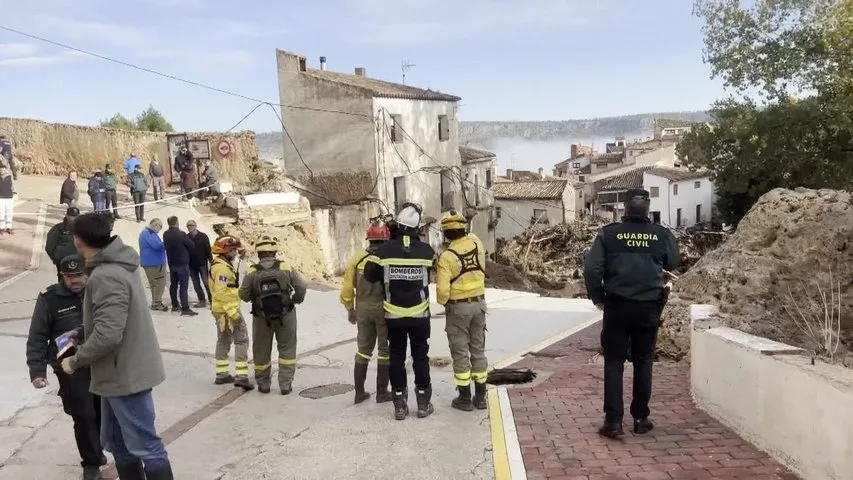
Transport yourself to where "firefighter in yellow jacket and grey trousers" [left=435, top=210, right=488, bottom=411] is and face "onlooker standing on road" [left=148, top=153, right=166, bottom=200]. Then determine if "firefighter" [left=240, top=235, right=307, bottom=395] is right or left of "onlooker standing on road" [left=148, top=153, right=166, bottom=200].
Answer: left

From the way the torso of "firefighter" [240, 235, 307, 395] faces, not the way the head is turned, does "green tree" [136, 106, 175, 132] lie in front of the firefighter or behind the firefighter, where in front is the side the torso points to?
in front

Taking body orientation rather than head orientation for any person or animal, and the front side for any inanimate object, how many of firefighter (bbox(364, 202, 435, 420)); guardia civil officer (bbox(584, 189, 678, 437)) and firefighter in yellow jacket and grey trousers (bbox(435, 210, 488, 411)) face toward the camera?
0

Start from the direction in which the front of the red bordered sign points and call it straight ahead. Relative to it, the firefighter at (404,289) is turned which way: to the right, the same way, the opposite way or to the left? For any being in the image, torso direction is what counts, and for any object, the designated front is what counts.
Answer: the opposite way

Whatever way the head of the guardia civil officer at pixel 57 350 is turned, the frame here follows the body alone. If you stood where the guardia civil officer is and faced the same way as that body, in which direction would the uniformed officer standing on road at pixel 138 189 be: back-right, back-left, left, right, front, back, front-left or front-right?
back-left

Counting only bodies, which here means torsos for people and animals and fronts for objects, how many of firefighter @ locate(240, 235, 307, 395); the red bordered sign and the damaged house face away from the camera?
1

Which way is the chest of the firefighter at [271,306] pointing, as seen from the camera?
away from the camera

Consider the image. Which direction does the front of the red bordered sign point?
toward the camera

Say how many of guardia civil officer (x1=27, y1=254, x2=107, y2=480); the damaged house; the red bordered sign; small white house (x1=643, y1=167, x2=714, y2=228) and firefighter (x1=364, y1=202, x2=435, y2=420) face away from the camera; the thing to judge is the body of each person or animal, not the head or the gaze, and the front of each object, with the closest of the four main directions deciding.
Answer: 1

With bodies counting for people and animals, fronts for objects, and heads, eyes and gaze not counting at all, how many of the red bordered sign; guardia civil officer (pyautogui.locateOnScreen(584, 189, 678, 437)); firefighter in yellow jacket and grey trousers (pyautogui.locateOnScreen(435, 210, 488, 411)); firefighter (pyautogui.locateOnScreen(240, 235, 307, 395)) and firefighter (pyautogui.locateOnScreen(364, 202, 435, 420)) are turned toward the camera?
1

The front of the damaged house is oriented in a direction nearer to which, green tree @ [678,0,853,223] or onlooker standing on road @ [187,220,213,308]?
the green tree

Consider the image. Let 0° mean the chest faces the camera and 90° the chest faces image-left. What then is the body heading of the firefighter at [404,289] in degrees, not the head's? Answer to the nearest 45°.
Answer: approximately 180°

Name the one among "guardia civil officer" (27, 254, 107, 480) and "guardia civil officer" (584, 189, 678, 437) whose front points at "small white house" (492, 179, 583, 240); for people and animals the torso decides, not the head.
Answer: "guardia civil officer" (584, 189, 678, 437)

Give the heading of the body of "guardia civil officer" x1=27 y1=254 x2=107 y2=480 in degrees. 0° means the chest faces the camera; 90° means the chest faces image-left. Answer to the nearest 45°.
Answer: approximately 315°

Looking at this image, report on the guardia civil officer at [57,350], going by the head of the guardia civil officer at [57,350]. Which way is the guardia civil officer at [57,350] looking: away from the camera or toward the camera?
toward the camera

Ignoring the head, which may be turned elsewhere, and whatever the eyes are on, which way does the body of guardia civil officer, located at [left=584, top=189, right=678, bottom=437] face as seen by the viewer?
away from the camera

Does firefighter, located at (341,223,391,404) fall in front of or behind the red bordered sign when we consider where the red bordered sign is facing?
in front

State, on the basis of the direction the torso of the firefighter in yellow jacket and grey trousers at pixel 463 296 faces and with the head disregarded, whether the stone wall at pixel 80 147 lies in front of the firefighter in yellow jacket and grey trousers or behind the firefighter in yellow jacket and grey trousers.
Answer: in front

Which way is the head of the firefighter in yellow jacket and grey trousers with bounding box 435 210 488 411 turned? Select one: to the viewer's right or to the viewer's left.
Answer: to the viewer's left
